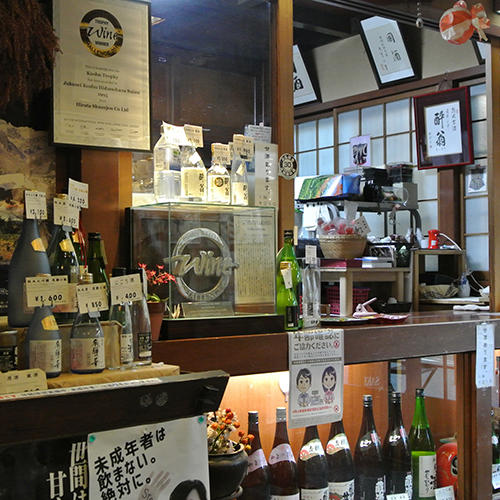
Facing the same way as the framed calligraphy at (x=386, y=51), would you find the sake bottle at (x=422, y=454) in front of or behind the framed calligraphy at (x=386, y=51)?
in front

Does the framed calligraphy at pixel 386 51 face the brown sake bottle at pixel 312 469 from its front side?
yes

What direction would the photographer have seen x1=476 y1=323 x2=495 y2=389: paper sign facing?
facing the viewer

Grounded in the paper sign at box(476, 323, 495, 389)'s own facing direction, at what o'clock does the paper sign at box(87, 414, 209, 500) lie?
the paper sign at box(87, 414, 209, 500) is roughly at 1 o'clock from the paper sign at box(476, 323, 495, 389).

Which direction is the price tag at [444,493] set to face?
toward the camera

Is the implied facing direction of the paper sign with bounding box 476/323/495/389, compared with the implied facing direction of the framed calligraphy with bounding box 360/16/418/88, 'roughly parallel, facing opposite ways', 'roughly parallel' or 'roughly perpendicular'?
roughly parallel

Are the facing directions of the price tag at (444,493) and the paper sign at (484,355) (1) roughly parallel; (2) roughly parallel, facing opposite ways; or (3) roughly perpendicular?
roughly parallel

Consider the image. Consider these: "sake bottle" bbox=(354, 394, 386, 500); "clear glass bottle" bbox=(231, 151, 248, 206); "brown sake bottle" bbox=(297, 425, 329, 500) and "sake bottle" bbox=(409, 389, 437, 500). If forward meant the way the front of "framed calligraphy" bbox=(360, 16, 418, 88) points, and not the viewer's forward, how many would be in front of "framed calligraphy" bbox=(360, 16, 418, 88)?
4

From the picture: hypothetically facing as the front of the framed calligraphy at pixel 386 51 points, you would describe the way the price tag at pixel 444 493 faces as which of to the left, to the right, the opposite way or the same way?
the same way

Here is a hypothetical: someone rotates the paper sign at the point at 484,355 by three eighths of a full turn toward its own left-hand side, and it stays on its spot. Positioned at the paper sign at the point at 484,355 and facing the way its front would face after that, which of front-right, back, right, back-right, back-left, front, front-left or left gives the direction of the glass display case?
back

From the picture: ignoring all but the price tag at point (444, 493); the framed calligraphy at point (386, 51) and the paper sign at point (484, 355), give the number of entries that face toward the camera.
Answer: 3

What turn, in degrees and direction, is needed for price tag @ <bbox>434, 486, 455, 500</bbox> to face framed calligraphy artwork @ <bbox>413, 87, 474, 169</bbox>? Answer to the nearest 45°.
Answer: approximately 180°

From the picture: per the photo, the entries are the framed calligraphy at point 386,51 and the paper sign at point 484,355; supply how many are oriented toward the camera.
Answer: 2

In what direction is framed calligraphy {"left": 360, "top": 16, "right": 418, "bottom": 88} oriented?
toward the camera

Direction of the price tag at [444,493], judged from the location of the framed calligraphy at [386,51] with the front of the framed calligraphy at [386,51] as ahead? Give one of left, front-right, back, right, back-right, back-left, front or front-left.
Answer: front

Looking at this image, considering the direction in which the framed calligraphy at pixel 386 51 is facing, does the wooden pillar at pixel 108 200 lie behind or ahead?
ahead
